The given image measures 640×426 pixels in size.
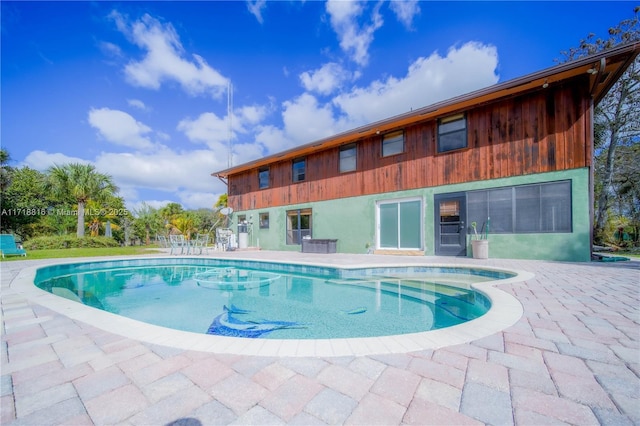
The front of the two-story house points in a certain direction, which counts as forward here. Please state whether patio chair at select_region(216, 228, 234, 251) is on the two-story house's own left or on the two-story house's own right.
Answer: on the two-story house's own right

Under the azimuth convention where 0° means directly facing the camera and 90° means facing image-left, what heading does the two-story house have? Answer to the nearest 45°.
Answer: approximately 45°

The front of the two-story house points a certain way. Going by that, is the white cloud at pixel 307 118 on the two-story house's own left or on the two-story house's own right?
on the two-story house's own right

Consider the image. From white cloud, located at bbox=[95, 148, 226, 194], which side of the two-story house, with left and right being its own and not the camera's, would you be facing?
right
